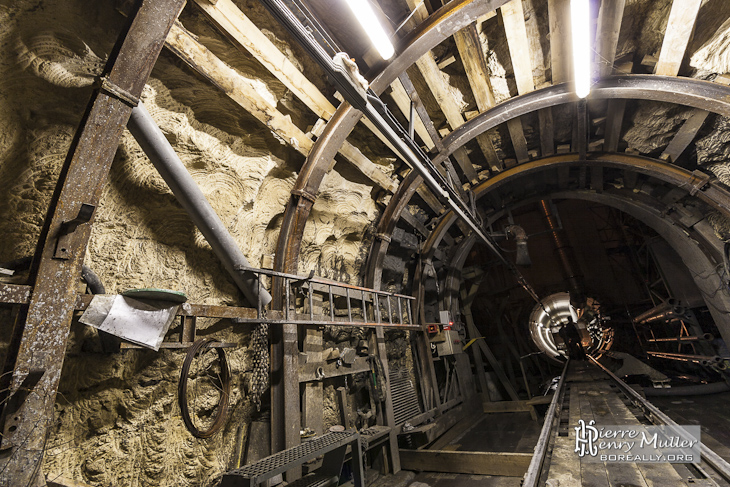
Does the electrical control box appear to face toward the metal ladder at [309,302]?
no

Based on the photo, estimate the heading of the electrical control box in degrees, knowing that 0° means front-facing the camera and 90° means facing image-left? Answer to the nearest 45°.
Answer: approximately 315°

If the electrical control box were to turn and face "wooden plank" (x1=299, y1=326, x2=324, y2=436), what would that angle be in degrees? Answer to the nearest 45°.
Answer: approximately 90° to its right

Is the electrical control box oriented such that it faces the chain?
no

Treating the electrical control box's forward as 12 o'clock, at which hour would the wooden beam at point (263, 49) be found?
The wooden beam is roughly at 2 o'clock from the electrical control box.

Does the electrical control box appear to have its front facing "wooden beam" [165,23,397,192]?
no

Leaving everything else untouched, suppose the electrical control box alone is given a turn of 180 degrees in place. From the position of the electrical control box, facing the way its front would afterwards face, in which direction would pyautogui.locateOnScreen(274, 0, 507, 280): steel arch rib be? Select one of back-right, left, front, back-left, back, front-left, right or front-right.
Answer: back-left

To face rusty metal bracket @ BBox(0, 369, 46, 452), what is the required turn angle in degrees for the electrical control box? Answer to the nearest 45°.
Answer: approximately 45° to its right

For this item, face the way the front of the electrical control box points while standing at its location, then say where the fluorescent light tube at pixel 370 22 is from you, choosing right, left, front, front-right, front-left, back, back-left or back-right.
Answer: front-right

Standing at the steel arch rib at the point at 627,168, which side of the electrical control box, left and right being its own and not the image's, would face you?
front

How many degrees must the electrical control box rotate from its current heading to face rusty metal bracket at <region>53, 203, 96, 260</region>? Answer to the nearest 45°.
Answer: approximately 45° to its right

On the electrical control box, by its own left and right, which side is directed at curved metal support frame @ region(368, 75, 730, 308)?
front

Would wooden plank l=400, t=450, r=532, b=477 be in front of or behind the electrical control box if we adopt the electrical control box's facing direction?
in front
